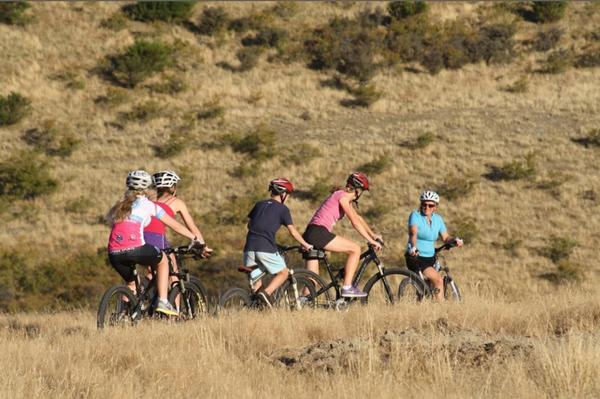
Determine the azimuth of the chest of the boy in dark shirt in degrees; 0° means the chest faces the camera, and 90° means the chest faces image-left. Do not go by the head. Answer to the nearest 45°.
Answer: approximately 225°

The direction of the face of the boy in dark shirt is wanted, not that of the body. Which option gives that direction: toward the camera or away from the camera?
away from the camera

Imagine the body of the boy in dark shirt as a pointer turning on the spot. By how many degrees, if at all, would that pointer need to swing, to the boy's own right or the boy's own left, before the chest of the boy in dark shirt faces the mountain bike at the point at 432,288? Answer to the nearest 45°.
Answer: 0° — they already face it

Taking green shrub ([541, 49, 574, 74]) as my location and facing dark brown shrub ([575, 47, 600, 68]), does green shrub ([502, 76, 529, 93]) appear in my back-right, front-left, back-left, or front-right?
back-right

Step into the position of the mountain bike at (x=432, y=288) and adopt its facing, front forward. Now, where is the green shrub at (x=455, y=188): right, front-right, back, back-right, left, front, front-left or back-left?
back-left

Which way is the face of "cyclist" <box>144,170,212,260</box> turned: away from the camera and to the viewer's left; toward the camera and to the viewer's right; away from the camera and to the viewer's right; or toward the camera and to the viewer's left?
away from the camera and to the viewer's right

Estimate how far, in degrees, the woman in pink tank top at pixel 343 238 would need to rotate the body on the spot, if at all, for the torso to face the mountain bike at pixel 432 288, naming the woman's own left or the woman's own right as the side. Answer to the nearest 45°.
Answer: approximately 45° to the woman's own left

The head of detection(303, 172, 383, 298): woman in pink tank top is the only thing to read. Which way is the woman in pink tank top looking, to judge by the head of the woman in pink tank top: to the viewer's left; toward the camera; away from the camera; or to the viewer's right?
to the viewer's right

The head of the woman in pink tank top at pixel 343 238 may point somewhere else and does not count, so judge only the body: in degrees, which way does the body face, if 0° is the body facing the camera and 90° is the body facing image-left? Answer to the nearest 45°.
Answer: approximately 270°

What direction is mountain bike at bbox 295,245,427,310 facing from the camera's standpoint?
to the viewer's right

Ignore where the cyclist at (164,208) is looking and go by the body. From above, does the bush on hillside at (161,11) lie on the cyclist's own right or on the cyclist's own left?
on the cyclist's own left
